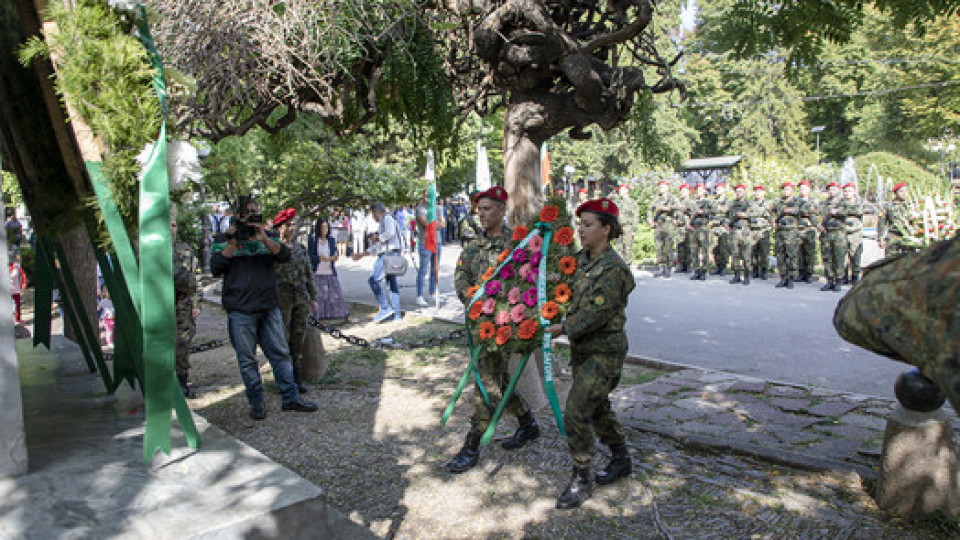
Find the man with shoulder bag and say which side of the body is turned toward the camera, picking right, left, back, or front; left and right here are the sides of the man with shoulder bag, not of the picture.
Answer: left

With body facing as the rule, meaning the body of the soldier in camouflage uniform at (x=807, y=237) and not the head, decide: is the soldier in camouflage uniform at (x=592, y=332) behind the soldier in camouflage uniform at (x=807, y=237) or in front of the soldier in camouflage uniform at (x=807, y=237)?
in front

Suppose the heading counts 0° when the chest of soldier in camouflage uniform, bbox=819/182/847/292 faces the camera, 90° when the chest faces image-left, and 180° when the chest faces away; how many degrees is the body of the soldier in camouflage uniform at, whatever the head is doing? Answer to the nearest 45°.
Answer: approximately 45°

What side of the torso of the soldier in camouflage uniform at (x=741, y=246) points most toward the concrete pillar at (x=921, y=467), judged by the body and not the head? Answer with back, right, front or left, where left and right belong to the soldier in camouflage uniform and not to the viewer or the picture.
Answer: front

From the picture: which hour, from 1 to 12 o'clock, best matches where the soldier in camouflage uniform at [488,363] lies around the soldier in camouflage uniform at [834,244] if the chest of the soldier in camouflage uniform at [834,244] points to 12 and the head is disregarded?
the soldier in camouflage uniform at [488,363] is roughly at 11 o'clock from the soldier in camouflage uniform at [834,244].

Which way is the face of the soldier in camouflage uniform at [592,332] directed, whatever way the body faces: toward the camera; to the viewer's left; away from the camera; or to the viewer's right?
to the viewer's left

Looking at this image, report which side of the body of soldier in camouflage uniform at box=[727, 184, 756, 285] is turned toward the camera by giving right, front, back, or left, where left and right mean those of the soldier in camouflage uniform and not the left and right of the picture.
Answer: front

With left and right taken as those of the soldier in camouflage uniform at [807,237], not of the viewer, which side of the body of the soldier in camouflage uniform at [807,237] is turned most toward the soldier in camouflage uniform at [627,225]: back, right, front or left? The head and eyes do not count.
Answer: right

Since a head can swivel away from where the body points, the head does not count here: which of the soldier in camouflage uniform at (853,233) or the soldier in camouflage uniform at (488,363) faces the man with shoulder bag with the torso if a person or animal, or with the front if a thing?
the soldier in camouflage uniform at (853,233)

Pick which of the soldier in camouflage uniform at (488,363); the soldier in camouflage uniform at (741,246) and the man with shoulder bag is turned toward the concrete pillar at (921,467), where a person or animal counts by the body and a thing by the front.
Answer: the soldier in camouflage uniform at (741,246)

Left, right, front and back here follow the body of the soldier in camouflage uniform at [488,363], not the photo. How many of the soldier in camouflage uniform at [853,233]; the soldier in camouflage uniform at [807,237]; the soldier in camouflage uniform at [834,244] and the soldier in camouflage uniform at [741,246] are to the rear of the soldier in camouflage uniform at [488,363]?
4

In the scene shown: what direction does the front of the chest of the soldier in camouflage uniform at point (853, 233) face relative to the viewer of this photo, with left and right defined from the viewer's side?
facing the viewer and to the left of the viewer

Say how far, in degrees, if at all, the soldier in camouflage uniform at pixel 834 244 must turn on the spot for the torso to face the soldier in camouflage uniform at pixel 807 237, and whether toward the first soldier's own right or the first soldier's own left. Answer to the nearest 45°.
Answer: approximately 90° to the first soldier's own right

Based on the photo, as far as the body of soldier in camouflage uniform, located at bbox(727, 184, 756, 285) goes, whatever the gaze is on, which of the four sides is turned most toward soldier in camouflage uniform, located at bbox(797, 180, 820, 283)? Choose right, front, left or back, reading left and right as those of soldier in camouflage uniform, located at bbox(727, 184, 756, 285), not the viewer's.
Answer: left

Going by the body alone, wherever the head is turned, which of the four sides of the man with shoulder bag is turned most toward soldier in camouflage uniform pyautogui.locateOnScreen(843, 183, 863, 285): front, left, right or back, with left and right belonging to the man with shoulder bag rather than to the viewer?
back

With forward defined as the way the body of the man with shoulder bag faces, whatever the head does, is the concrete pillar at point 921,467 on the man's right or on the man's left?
on the man's left
